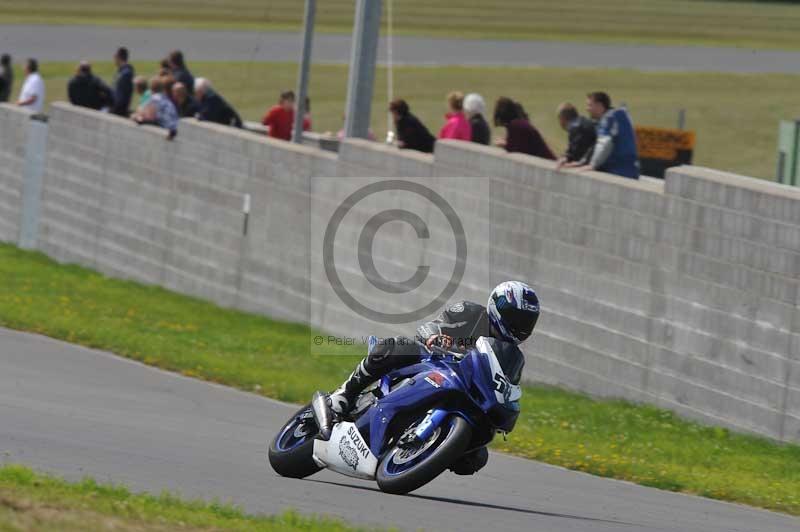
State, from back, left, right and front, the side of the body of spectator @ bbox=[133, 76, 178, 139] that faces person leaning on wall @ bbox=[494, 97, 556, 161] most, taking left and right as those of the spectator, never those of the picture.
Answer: left

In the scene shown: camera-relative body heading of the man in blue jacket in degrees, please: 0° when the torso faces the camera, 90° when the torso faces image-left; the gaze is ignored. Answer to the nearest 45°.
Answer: approximately 90°

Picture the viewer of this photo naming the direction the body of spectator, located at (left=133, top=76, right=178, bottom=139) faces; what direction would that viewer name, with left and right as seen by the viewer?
facing the viewer and to the left of the viewer

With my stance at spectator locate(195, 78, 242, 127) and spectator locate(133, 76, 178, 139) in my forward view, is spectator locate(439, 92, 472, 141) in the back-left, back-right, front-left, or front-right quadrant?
back-left

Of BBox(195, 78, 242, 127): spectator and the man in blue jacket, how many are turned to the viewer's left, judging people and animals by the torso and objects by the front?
2

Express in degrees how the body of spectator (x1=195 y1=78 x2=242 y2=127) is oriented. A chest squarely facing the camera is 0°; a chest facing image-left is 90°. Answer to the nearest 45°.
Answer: approximately 90°

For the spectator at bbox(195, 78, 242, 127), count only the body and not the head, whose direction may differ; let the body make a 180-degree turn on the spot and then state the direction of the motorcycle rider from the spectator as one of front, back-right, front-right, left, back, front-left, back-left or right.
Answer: right

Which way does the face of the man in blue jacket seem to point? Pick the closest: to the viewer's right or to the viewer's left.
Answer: to the viewer's left
